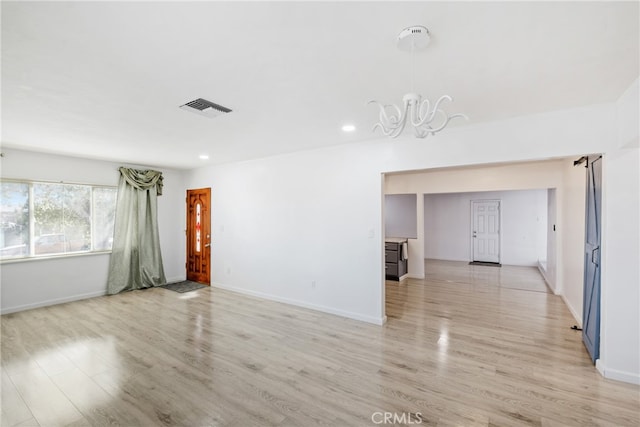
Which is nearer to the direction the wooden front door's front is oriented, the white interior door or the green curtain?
the green curtain

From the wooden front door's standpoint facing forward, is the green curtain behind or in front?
in front

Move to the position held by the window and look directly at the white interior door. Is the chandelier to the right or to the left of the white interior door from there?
right

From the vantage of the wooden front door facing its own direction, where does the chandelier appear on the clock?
The chandelier is roughly at 10 o'clock from the wooden front door.

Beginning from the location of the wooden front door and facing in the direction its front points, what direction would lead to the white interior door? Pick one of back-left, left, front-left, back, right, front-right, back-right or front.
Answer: back-left

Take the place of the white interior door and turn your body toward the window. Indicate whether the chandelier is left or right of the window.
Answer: left

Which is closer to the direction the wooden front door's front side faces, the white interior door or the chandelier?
the chandelier
